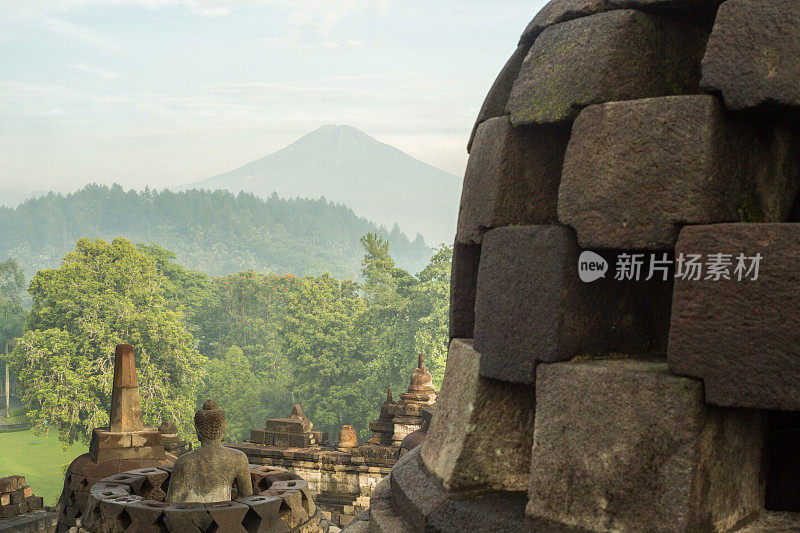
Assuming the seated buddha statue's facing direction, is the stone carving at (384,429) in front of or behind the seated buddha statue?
in front

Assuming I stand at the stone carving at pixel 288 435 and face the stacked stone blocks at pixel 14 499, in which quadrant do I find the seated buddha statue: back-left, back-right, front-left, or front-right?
front-left

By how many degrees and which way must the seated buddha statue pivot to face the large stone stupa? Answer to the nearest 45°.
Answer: approximately 180°

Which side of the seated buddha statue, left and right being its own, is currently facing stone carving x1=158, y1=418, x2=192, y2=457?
front

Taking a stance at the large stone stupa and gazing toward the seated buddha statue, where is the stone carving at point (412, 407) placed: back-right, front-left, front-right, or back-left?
front-right

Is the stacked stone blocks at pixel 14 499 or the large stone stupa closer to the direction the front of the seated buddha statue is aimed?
the stacked stone blocks

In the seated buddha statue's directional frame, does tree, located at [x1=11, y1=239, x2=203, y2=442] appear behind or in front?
in front

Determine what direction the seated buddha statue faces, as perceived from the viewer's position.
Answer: facing away from the viewer

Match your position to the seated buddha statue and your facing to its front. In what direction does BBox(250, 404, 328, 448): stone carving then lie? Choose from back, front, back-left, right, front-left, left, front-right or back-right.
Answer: front

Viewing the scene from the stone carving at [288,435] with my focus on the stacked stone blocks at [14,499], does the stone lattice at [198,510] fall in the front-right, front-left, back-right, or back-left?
front-left
